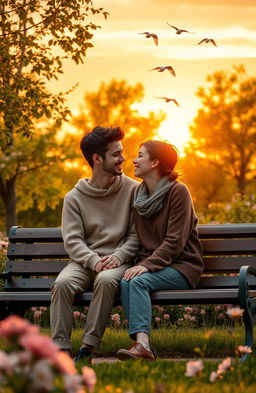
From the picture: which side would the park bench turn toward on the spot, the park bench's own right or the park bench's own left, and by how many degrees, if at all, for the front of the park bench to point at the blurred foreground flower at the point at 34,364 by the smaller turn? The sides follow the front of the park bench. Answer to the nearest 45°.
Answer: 0° — it already faces it

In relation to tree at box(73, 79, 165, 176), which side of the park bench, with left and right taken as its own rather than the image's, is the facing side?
back

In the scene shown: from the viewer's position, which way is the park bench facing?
facing the viewer

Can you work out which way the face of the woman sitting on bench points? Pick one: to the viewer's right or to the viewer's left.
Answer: to the viewer's left

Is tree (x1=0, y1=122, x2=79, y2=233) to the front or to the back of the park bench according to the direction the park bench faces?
to the back

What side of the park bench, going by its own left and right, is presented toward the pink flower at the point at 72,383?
front

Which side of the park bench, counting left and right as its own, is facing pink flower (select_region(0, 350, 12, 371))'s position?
front

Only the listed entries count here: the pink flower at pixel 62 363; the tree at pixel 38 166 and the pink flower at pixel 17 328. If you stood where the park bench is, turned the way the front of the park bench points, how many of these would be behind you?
1

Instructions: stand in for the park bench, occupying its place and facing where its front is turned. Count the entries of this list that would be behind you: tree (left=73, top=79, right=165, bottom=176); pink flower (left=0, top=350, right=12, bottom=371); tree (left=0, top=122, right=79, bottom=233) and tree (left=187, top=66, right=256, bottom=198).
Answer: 3

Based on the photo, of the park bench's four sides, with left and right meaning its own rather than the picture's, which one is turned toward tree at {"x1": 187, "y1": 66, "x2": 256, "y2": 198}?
back
